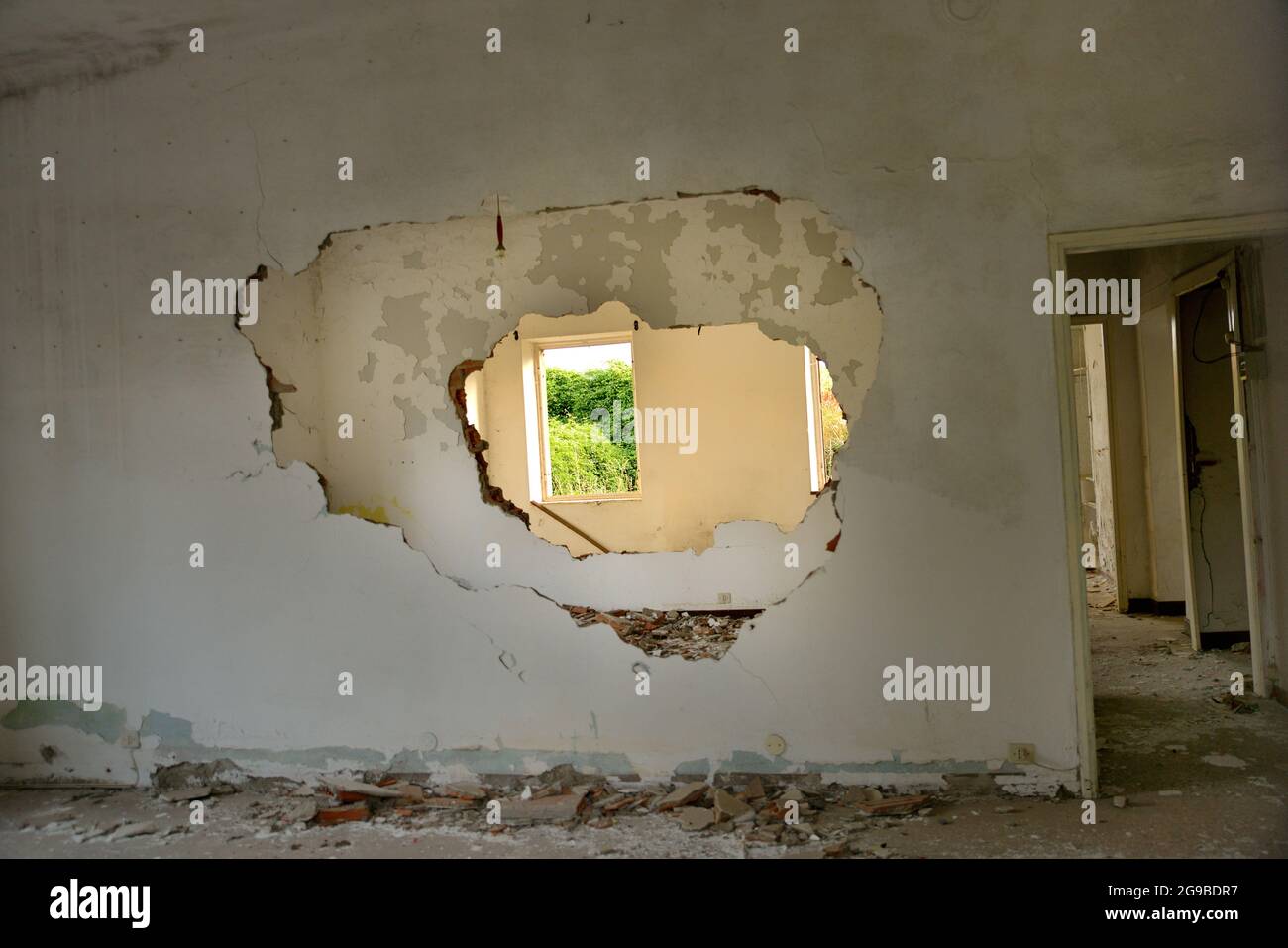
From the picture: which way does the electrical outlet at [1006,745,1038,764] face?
toward the camera

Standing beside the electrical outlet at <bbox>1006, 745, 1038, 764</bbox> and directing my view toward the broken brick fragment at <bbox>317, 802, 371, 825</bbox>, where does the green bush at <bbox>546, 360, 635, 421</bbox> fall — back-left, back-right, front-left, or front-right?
front-right

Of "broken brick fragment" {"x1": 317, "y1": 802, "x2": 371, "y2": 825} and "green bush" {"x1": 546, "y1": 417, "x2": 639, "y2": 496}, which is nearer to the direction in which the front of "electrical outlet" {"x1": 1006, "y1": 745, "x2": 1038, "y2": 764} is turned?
the broken brick fragment

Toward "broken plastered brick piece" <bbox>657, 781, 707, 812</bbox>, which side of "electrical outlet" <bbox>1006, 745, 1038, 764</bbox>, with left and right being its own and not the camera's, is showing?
right

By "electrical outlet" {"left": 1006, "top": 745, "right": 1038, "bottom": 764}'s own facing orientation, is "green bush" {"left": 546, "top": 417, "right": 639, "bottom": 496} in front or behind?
behind

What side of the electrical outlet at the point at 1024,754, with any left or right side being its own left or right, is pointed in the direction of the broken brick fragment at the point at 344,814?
right

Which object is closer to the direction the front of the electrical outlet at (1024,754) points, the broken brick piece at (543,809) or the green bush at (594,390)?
the broken brick piece

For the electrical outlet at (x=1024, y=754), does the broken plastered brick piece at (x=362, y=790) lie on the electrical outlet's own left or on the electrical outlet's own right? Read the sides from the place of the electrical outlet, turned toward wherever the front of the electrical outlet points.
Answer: on the electrical outlet's own right

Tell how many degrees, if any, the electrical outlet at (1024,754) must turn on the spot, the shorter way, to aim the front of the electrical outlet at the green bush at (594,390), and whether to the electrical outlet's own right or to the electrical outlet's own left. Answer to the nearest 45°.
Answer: approximately 135° to the electrical outlet's own right

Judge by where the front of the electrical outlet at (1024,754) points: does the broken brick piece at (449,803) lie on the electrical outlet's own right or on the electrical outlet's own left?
on the electrical outlet's own right

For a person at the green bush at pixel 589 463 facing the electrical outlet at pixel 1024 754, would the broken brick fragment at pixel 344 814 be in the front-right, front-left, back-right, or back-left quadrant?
front-right
